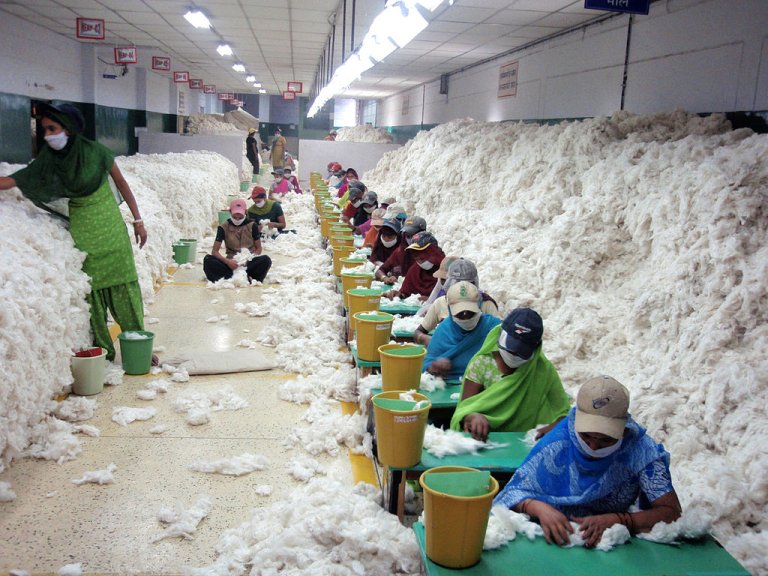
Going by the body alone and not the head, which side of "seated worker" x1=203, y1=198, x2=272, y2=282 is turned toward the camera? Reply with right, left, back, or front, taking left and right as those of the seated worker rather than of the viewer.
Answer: front

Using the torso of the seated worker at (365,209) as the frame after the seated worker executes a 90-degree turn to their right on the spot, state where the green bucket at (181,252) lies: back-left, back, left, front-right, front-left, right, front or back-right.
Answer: left

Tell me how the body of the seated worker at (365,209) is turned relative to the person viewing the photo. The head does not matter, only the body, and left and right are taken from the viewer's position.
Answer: facing the viewer and to the left of the viewer

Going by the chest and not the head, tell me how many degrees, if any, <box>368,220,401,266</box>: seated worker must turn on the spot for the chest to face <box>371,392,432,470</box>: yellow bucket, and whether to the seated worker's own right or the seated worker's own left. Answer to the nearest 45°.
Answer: approximately 45° to the seated worker's own left

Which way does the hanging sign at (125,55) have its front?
toward the camera

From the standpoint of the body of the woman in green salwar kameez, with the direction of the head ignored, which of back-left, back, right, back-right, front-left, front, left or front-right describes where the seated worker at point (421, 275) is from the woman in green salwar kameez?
back-left

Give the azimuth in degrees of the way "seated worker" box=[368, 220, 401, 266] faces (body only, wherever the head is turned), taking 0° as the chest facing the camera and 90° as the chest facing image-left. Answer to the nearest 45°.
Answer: approximately 45°

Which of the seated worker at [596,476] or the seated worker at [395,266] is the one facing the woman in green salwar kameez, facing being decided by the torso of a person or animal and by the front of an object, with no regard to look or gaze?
the seated worker at [395,266]
